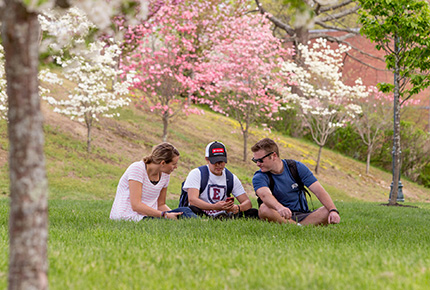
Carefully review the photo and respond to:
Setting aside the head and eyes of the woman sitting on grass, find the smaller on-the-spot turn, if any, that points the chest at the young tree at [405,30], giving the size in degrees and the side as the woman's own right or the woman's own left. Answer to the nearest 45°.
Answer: approximately 90° to the woman's own left

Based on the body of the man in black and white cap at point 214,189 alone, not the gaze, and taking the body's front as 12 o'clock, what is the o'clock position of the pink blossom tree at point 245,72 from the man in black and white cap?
The pink blossom tree is roughly at 6 o'clock from the man in black and white cap.

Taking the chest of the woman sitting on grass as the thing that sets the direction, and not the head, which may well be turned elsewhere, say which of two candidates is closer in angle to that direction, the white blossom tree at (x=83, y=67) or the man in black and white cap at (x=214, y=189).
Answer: the man in black and white cap

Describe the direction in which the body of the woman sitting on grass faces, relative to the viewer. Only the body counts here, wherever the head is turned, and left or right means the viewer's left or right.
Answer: facing the viewer and to the right of the viewer

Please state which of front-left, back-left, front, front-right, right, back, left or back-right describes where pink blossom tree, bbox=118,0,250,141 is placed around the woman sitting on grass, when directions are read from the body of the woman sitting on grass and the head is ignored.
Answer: back-left

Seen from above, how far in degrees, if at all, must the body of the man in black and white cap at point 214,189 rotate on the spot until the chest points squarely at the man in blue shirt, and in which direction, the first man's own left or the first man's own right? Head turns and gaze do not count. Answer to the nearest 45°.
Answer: approximately 45° to the first man's own left

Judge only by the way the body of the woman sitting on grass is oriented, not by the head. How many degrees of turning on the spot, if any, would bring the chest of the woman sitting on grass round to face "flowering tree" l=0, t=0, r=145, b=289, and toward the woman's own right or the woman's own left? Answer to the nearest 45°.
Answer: approximately 45° to the woman's own right

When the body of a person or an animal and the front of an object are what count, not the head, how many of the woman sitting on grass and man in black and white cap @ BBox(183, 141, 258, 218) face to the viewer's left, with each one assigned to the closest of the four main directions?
0

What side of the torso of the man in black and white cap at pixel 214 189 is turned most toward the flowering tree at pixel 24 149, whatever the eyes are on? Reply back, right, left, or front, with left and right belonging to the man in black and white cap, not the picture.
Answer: front

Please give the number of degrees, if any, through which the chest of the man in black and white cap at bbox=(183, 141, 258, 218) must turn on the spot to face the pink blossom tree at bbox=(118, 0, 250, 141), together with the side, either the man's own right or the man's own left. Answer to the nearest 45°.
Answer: approximately 180°

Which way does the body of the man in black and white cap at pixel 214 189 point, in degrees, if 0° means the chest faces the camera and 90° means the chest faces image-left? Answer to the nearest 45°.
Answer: approximately 0°

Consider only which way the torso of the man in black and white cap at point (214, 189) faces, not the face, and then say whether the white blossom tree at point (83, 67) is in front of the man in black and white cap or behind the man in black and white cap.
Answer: behind

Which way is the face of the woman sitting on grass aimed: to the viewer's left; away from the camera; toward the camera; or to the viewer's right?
to the viewer's right

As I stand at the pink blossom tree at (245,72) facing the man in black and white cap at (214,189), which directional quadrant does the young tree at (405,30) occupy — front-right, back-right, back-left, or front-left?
front-left

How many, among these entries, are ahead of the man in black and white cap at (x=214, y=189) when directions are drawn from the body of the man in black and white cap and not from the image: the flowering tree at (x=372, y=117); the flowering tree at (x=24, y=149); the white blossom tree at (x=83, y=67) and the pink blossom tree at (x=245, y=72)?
1

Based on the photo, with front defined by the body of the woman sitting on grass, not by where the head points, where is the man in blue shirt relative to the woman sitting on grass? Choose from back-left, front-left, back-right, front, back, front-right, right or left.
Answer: front-left
